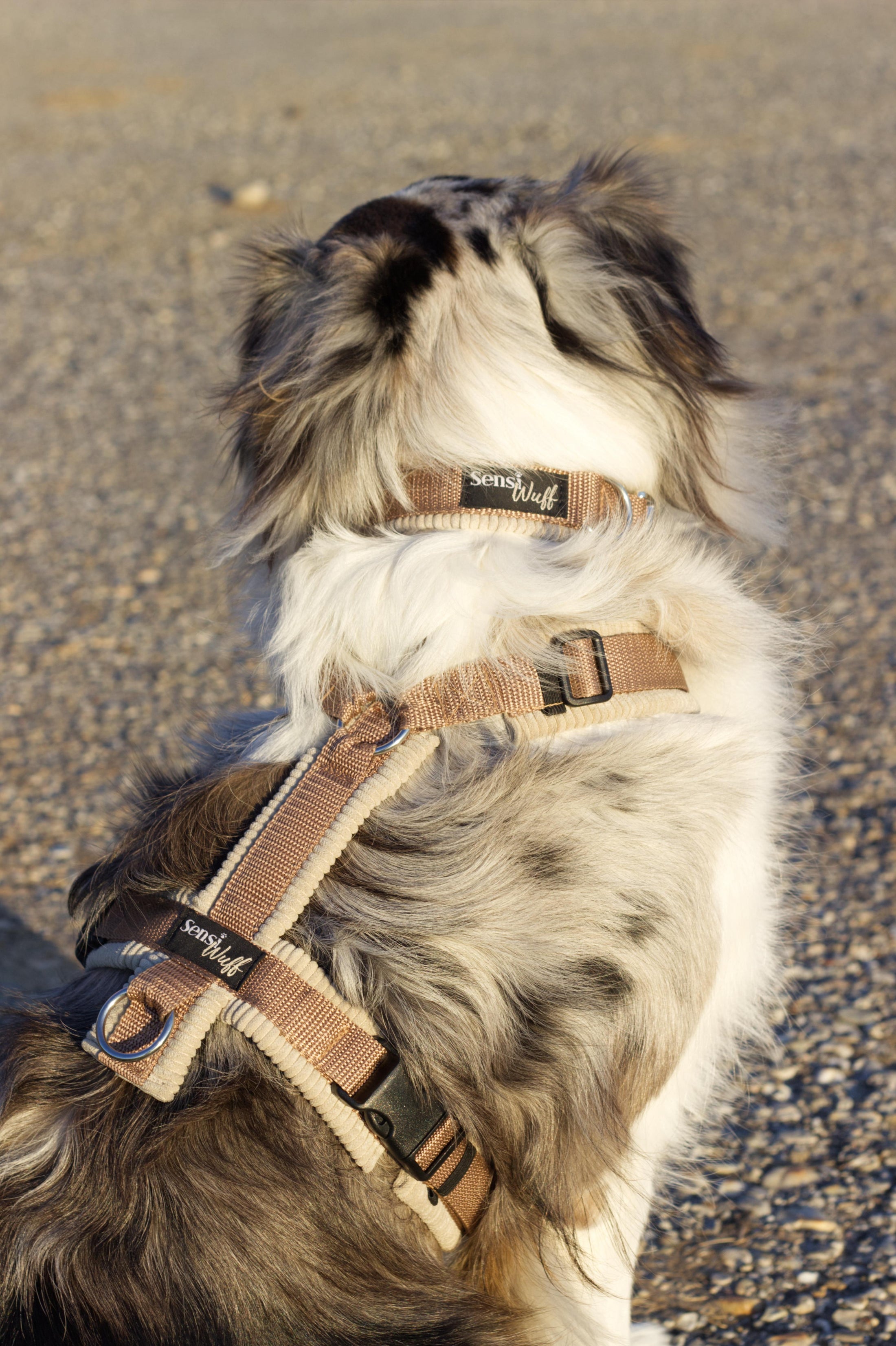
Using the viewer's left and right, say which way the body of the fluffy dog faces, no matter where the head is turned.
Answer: facing away from the viewer and to the right of the viewer
